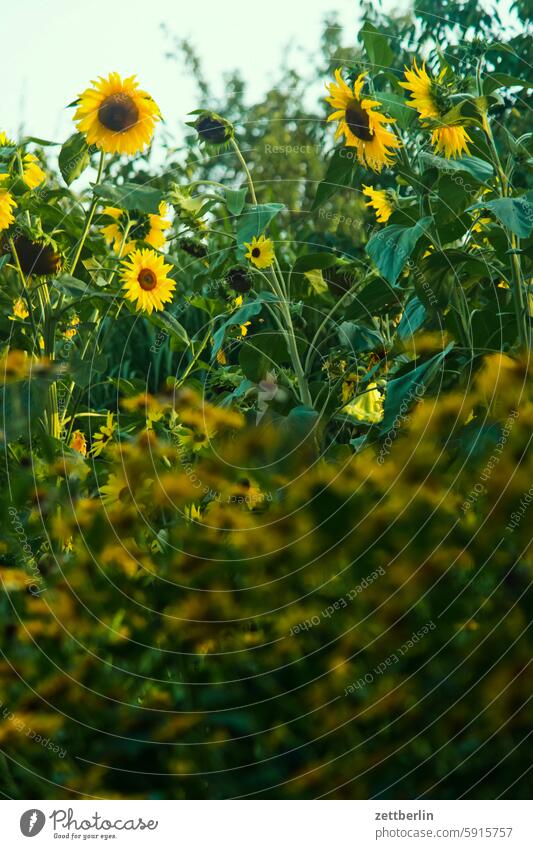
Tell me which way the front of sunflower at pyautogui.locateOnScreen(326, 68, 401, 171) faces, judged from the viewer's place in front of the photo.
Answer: facing the viewer and to the left of the viewer

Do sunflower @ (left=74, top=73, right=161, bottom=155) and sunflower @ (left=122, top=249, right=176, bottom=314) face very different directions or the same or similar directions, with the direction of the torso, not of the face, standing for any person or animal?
same or similar directions

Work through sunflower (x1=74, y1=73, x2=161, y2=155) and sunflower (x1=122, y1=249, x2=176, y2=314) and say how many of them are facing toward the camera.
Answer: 2

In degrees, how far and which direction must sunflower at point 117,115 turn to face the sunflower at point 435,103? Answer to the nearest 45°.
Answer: approximately 45° to its left

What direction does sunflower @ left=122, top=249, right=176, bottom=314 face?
toward the camera

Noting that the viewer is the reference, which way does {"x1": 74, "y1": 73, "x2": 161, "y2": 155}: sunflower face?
facing the viewer

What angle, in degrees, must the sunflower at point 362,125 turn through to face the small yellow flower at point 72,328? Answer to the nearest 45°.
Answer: approximately 90° to its right
